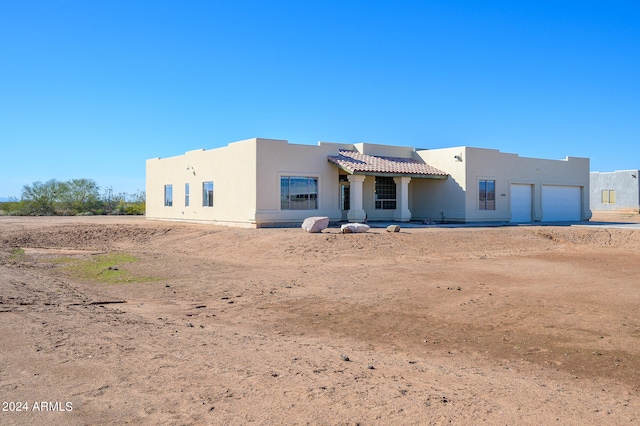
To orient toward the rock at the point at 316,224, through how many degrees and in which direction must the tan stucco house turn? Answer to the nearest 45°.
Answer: approximately 45° to its right

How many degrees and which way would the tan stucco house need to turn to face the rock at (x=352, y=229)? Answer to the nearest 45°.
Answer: approximately 45° to its right

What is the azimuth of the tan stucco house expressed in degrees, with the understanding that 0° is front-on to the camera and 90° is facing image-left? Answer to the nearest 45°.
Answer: approximately 315°
